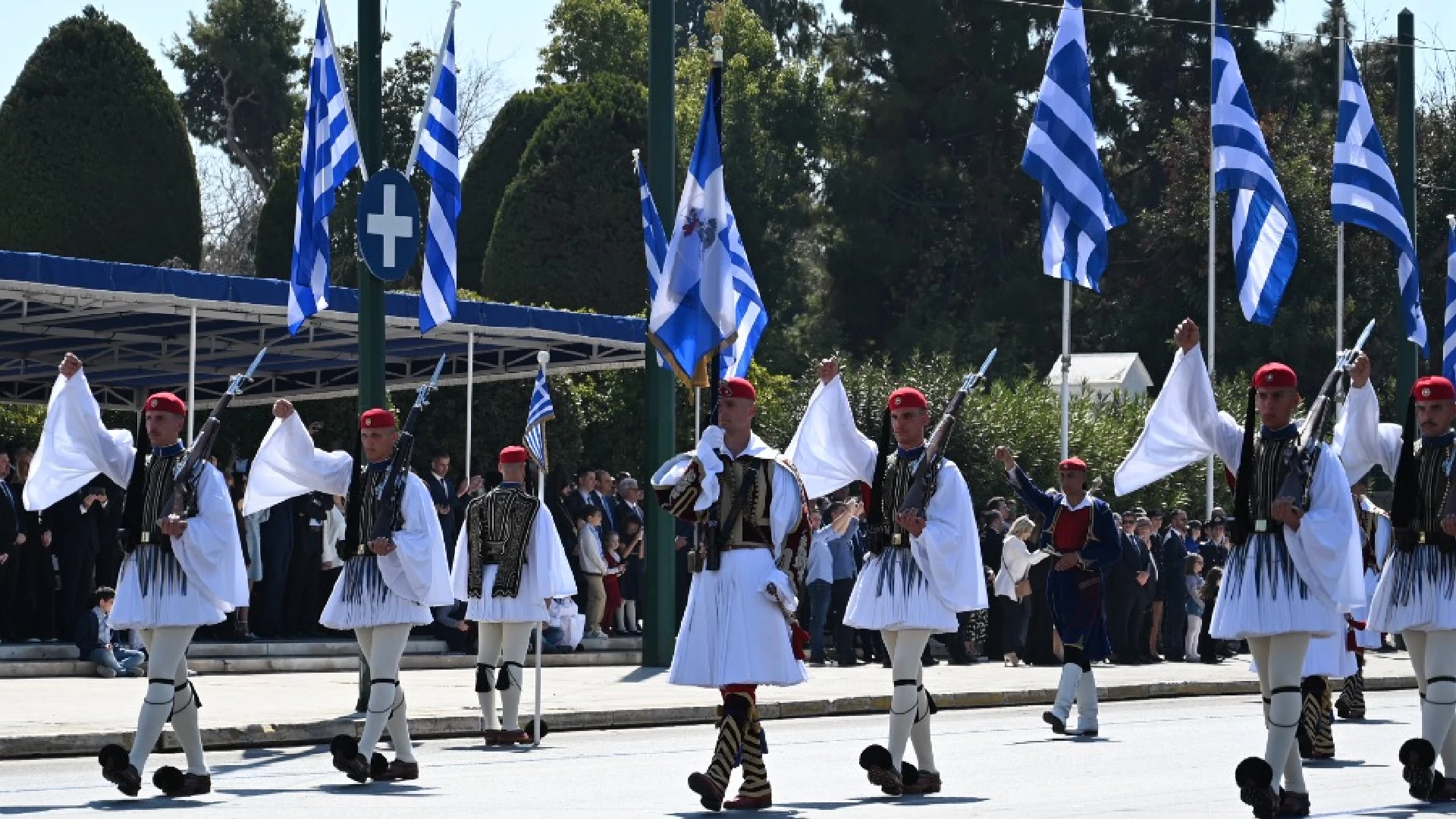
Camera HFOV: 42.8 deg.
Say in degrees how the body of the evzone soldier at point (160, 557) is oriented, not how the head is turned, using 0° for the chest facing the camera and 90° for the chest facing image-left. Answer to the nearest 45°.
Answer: approximately 45°

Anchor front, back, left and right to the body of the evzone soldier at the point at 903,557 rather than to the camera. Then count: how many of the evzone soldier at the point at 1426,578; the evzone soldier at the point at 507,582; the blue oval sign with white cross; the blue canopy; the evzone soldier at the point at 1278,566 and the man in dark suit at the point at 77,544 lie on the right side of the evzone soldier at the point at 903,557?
4

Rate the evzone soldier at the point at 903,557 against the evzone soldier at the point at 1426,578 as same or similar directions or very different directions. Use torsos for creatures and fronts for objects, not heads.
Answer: same or similar directions

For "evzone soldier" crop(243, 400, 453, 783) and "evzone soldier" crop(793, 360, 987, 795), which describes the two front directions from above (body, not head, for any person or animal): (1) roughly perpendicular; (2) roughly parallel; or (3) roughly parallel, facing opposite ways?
roughly parallel

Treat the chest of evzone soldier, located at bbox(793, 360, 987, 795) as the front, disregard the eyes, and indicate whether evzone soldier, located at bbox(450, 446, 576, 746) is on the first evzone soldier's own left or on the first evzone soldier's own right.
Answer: on the first evzone soldier's own right

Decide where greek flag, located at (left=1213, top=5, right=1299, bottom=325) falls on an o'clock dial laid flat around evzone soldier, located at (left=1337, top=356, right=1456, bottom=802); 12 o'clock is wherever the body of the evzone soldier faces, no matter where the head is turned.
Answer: The greek flag is roughly at 4 o'clock from the evzone soldier.

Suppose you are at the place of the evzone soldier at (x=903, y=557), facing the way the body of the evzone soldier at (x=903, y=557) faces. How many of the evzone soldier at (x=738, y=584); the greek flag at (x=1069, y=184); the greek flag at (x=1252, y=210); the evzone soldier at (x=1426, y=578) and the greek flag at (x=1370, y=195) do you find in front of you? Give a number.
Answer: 1

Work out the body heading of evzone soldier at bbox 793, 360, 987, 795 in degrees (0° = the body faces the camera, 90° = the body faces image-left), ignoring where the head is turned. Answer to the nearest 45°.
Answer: approximately 45°

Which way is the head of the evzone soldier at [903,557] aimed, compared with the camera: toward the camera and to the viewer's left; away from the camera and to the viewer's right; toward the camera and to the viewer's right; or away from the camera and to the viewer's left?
toward the camera and to the viewer's left

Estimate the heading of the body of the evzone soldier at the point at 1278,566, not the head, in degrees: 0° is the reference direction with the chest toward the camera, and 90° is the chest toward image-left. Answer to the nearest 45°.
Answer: approximately 45°
